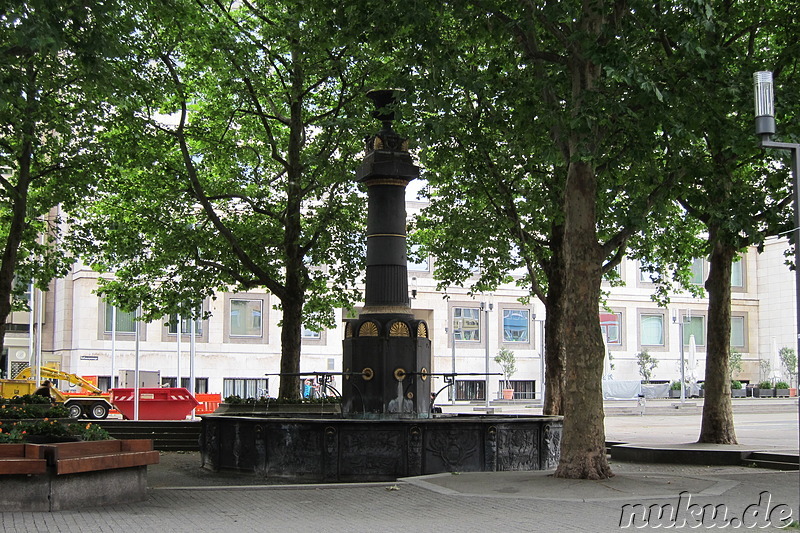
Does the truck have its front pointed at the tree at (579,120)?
no

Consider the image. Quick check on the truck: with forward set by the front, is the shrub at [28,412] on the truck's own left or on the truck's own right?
on the truck's own left

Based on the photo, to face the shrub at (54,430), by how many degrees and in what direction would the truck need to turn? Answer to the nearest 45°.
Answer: approximately 90° to its left

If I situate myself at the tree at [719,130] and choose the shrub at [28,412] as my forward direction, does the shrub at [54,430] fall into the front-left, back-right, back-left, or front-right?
front-left

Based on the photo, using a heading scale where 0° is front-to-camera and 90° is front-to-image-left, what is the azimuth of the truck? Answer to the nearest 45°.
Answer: approximately 90°

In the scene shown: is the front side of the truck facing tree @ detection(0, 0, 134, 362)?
no
